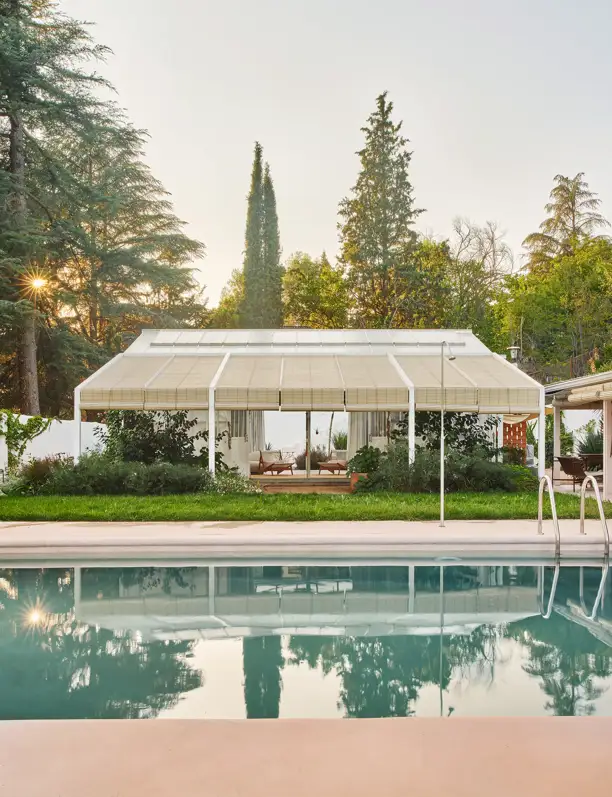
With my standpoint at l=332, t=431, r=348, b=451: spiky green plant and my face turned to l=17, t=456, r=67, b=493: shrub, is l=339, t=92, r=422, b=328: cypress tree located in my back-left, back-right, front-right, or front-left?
back-right

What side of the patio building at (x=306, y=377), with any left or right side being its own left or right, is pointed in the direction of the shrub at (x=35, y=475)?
right

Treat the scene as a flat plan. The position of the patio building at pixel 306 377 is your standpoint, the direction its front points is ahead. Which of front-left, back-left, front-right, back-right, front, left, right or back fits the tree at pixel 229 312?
back

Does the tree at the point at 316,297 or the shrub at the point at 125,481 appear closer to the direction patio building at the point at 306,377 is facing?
the shrub

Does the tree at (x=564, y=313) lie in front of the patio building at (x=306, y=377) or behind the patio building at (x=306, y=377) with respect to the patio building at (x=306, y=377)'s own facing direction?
behind

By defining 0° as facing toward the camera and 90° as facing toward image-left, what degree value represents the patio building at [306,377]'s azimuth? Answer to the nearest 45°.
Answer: approximately 0°

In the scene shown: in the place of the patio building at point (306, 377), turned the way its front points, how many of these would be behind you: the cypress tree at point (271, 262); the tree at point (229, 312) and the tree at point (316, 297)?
3

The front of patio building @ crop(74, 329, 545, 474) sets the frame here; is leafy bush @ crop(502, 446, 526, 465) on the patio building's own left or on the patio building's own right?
on the patio building's own left

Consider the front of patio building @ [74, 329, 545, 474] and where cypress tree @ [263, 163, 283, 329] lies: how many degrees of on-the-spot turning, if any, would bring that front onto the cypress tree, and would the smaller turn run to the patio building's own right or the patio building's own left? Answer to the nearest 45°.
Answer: approximately 180°

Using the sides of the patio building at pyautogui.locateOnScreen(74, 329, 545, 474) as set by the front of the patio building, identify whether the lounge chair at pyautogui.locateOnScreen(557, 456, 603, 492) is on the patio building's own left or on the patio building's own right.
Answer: on the patio building's own left
